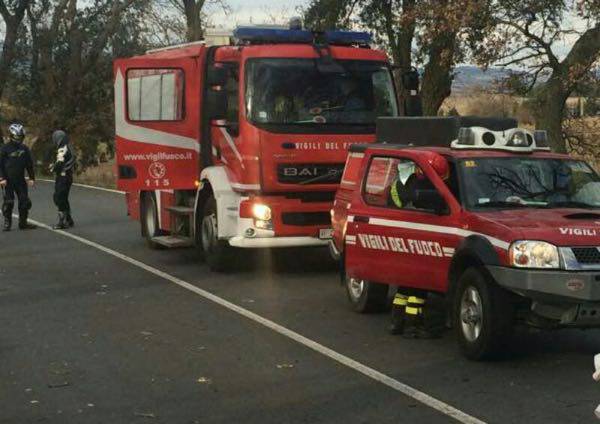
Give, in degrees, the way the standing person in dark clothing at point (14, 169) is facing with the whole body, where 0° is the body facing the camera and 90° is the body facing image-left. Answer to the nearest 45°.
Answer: approximately 0°

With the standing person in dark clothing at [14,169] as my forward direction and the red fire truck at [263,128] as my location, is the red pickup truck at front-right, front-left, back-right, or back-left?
back-left

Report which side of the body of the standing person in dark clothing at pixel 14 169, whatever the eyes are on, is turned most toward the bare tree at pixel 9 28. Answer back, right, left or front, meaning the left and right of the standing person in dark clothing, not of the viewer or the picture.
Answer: back

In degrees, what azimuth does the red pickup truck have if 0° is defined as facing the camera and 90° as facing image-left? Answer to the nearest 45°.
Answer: approximately 315°

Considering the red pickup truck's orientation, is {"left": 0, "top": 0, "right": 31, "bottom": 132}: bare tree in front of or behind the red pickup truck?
behind

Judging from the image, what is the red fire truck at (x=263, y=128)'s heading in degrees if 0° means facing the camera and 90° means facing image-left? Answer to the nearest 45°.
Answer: approximately 315°

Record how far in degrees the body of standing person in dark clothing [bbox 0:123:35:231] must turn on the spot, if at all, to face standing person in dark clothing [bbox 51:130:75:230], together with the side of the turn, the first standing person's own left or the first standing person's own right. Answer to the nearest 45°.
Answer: approximately 45° to the first standing person's own left

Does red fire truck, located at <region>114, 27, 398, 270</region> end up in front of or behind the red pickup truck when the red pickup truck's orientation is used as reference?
behind
